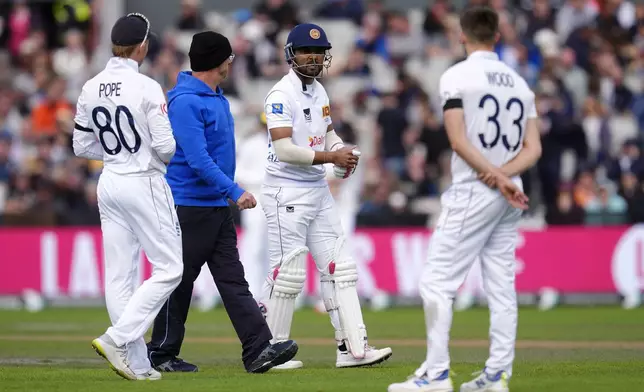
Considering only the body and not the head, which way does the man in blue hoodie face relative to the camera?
to the viewer's right

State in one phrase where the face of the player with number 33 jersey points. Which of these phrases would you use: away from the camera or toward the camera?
away from the camera

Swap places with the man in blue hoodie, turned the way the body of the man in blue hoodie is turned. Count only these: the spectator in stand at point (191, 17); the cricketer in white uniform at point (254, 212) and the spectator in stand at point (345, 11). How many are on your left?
3

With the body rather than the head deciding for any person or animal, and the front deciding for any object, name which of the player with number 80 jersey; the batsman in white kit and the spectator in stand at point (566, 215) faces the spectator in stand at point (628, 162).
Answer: the player with number 80 jersey

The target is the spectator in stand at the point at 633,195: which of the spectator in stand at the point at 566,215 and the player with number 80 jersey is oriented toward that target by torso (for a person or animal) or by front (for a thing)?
the player with number 80 jersey

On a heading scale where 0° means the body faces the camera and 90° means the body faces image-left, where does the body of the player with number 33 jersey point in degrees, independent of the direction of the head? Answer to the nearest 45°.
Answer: approximately 135°

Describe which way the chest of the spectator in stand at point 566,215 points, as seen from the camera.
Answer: toward the camera

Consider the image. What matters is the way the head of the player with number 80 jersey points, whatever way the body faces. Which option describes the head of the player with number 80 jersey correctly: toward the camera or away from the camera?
away from the camera

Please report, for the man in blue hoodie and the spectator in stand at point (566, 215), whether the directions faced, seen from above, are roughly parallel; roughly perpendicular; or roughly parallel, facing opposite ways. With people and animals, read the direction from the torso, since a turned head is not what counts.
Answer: roughly perpendicular

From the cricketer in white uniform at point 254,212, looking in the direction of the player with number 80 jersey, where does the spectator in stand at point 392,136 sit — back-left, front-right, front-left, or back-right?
back-left

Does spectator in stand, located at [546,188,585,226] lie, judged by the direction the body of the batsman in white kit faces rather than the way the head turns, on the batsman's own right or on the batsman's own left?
on the batsman's own left

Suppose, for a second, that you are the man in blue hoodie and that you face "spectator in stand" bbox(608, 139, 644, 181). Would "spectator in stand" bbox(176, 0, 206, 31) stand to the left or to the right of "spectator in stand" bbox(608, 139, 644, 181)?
left

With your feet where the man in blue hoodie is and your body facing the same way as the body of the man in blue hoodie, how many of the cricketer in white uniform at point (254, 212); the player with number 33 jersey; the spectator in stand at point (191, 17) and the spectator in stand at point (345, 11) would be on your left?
3
